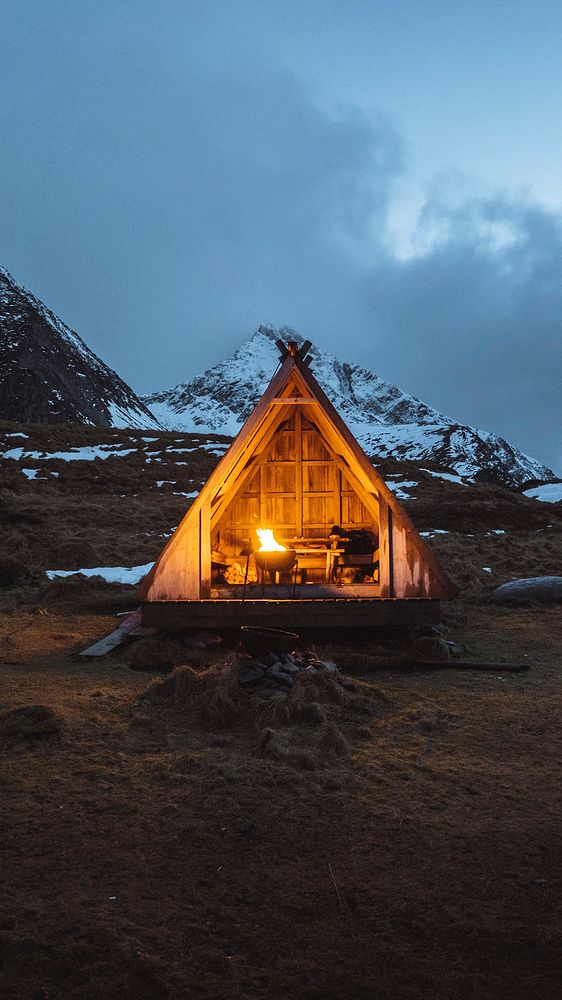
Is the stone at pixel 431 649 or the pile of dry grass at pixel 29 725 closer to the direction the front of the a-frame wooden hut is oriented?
the pile of dry grass

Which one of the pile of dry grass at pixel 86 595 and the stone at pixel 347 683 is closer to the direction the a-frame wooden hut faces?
the stone

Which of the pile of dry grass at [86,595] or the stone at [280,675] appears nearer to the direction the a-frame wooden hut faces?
the stone

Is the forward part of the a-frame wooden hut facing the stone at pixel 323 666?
yes

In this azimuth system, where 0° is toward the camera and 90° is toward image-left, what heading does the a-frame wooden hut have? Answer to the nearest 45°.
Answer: approximately 0°

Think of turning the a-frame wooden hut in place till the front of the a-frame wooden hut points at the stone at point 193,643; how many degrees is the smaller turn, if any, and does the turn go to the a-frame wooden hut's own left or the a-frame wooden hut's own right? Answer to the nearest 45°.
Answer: approximately 90° to the a-frame wooden hut's own right

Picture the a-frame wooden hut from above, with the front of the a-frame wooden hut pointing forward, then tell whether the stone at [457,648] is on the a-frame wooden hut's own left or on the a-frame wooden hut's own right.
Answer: on the a-frame wooden hut's own left

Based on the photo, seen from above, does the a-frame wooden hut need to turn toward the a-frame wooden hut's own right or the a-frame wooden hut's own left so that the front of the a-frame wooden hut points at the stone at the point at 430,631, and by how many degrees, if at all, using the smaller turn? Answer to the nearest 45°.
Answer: approximately 90° to the a-frame wooden hut's own left

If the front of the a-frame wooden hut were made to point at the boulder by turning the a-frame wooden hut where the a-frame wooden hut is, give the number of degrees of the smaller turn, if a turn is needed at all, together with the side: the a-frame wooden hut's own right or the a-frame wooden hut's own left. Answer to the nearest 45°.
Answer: approximately 135° to the a-frame wooden hut's own left

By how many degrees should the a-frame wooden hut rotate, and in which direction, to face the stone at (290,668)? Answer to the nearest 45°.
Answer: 0° — it already faces it
